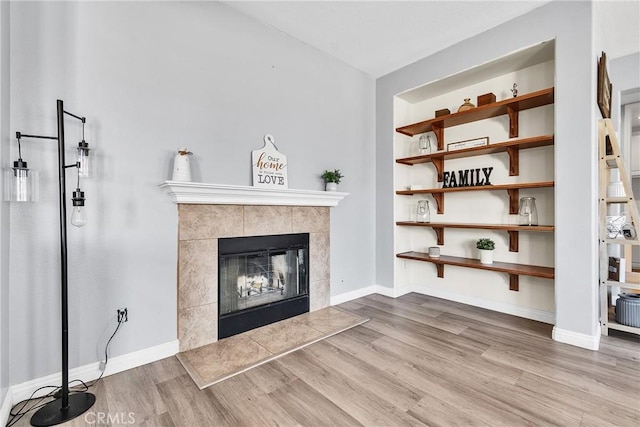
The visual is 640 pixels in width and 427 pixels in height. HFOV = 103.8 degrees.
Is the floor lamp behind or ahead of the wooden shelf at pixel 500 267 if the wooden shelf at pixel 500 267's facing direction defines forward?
ahead

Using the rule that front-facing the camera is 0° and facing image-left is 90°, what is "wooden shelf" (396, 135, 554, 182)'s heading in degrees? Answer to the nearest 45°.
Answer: approximately 45°

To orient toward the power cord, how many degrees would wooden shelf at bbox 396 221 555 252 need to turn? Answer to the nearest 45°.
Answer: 0° — it already faces it

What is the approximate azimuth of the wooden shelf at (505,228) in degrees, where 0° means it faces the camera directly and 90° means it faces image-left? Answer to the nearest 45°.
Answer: approximately 45°

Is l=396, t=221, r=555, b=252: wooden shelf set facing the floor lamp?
yes

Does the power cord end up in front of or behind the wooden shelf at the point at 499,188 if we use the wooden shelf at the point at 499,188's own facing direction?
in front

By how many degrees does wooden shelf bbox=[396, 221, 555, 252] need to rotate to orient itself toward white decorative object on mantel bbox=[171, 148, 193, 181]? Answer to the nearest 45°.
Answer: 0° — it already faces it
